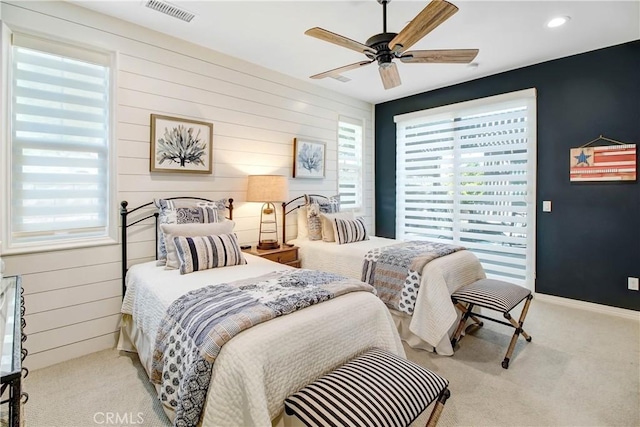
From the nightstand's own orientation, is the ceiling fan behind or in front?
in front

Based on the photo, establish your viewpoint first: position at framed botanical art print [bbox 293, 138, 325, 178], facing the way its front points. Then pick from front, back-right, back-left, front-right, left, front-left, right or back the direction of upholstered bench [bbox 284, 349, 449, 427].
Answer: front-right

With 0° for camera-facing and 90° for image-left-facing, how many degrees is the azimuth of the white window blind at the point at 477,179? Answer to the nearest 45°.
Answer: approximately 45°

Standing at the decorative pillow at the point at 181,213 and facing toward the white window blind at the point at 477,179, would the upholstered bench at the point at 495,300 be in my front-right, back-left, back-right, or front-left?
front-right

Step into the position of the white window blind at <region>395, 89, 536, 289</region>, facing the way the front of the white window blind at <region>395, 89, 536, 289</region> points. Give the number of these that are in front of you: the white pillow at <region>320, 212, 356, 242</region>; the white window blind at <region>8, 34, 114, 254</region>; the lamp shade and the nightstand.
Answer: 4

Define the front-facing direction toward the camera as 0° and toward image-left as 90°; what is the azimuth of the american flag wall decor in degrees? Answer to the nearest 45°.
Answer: approximately 0°

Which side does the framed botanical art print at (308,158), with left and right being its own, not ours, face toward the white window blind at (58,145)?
right

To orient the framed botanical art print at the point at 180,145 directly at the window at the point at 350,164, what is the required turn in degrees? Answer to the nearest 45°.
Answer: approximately 90° to its left

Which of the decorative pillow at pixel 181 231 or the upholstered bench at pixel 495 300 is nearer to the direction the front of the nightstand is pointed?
the upholstered bench

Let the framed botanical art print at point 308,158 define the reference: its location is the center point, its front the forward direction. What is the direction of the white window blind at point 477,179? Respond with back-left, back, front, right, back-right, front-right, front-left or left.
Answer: front-left

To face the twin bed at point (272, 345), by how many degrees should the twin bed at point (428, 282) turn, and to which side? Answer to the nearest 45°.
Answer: approximately 90° to its right

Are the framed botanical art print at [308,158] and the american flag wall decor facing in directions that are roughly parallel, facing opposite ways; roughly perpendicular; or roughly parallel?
roughly perpendicular

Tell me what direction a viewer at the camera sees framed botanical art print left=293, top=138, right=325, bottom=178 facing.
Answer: facing the viewer and to the right of the viewer

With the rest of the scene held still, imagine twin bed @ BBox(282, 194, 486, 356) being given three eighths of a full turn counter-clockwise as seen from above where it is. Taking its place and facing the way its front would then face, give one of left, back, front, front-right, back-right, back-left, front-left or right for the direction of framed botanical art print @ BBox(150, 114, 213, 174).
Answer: left
